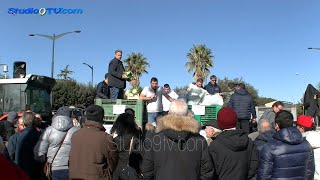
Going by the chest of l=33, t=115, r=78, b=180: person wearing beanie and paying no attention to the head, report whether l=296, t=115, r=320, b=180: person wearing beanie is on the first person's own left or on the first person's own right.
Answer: on the first person's own right

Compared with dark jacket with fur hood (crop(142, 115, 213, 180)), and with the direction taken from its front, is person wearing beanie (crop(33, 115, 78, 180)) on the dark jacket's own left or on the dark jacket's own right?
on the dark jacket's own left

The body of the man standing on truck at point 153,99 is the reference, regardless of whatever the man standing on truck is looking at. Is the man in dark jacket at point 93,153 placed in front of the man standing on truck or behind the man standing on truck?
in front

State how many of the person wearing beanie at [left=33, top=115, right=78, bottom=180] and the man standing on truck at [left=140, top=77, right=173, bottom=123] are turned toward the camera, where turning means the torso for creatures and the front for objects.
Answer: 1

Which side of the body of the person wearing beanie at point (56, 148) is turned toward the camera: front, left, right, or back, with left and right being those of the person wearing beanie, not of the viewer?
back

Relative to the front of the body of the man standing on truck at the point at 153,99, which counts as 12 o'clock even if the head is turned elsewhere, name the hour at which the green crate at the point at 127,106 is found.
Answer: The green crate is roughly at 3 o'clock from the man standing on truck.

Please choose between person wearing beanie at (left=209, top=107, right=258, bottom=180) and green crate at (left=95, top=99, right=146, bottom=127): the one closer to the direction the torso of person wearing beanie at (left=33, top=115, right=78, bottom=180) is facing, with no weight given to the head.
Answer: the green crate

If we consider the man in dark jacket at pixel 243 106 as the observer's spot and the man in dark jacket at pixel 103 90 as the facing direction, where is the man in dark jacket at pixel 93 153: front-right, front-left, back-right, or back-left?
front-left

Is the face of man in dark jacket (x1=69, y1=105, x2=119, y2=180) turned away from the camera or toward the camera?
away from the camera

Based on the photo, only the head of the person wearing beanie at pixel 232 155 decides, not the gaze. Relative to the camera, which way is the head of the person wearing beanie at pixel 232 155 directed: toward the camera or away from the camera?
away from the camera

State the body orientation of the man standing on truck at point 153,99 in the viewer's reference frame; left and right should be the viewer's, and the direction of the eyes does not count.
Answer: facing the viewer

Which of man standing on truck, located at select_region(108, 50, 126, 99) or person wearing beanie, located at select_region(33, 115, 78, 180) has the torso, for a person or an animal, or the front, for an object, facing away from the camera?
the person wearing beanie

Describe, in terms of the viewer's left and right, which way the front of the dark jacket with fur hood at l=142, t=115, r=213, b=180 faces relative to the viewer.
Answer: facing away from the viewer
